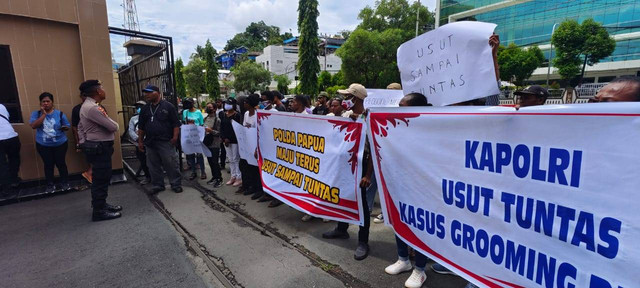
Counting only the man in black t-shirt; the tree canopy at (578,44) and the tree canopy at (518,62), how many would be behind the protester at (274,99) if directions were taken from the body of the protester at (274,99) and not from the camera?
2

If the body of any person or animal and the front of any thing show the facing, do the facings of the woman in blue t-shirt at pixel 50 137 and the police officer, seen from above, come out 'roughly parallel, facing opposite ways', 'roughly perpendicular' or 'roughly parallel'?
roughly perpendicular

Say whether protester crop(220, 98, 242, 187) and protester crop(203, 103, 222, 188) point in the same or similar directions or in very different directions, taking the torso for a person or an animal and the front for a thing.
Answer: same or similar directions

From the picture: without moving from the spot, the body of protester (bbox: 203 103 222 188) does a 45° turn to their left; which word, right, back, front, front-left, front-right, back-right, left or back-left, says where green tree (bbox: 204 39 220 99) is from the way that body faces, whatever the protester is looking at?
back

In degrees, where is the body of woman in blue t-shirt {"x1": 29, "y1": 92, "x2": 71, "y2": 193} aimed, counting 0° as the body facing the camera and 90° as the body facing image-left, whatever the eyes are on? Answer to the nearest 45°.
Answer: approximately 0°

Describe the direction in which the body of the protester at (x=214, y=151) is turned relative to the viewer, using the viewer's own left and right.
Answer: facing the viewer and to the left of the viewer

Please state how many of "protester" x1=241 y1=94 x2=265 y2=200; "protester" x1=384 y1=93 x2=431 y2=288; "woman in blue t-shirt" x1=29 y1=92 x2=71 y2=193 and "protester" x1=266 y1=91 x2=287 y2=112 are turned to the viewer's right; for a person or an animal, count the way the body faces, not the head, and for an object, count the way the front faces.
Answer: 0

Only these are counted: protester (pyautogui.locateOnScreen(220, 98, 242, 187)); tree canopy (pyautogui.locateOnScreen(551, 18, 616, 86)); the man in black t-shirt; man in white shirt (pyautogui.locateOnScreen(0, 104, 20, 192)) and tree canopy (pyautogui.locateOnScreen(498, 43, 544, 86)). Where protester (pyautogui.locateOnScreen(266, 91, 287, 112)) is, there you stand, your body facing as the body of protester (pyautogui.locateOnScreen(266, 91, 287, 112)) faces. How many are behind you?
2

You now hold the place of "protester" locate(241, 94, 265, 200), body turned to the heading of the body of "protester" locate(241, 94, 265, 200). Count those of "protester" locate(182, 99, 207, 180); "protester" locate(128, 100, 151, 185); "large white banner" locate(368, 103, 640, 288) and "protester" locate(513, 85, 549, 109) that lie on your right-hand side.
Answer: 2

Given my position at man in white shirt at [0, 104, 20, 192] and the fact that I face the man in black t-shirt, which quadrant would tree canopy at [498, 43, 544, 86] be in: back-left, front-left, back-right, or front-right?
front-left

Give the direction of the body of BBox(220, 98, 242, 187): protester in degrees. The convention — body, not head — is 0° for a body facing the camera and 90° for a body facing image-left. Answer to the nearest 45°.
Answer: approximately 45°

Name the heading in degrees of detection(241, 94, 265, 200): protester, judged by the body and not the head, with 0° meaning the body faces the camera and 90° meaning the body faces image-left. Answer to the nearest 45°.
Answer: approximately 45°

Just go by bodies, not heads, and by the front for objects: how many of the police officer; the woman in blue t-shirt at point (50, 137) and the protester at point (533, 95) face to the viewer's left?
1

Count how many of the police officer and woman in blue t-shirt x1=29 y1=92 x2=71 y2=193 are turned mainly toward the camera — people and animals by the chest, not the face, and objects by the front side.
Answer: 1
